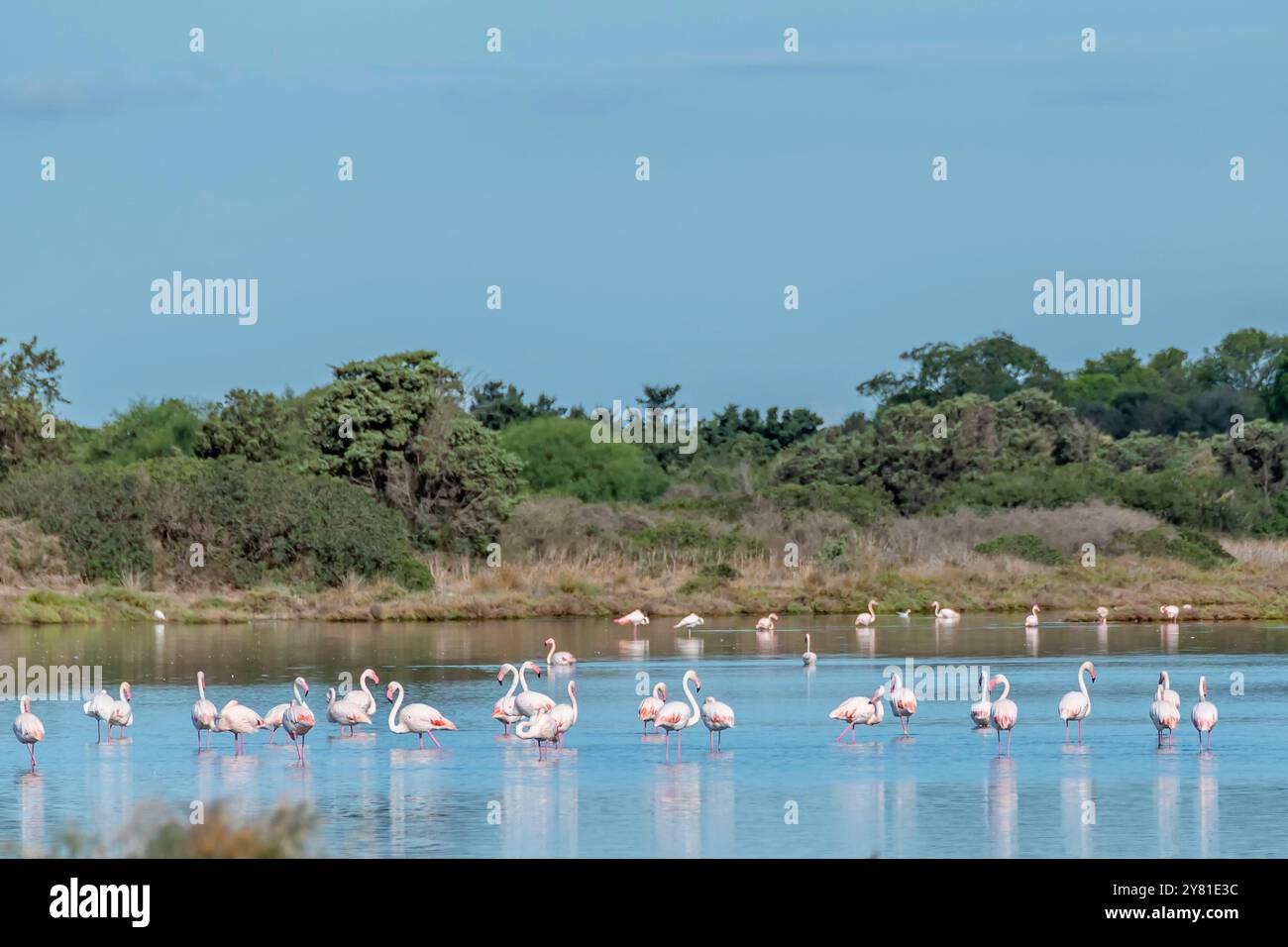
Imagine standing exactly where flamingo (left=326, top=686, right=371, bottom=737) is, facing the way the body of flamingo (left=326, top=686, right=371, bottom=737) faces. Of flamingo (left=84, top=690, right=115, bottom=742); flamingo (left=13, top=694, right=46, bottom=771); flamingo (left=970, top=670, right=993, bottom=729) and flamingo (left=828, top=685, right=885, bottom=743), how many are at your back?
2

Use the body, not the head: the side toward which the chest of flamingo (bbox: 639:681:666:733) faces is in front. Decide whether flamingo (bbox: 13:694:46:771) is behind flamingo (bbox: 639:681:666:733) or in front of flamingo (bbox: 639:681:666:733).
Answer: behind

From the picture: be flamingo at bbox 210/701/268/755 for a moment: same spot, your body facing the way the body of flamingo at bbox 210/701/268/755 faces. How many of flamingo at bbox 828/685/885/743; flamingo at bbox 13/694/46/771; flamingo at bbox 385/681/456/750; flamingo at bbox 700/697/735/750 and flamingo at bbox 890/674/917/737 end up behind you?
4

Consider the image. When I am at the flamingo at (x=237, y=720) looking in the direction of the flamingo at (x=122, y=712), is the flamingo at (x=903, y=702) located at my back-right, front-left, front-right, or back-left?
back-right

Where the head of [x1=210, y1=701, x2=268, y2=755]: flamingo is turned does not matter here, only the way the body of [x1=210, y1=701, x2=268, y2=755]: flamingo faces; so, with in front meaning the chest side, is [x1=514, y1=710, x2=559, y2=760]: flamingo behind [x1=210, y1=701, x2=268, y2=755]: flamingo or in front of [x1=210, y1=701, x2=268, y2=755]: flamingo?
behind

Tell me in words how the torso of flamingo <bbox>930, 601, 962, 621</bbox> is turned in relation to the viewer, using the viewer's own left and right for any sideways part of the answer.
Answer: facing to the left of the viewer

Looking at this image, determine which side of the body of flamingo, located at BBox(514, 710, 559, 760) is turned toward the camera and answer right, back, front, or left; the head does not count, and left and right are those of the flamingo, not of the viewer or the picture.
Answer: left

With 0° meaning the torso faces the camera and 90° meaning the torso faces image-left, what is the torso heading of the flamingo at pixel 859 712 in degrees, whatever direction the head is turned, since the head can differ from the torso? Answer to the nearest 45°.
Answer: approximately 270°

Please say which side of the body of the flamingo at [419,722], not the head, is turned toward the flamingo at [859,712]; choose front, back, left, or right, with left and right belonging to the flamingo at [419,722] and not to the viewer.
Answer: back

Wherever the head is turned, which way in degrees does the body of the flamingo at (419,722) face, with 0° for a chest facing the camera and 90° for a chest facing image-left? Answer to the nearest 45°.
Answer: approximately 90°
